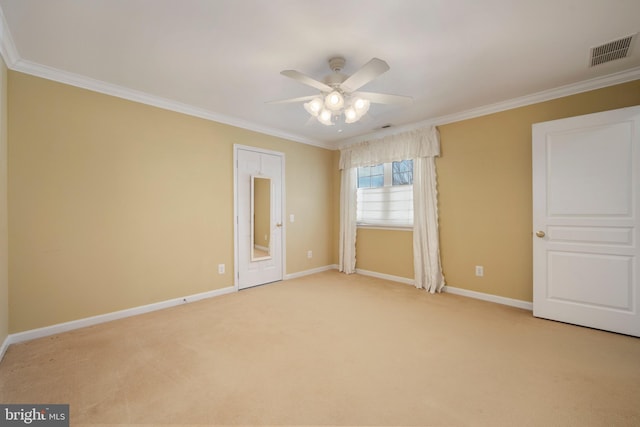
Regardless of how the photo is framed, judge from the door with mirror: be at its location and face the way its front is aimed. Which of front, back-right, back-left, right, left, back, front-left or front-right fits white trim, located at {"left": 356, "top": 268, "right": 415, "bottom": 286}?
front-left

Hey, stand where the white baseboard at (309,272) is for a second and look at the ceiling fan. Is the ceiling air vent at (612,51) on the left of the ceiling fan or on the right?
left

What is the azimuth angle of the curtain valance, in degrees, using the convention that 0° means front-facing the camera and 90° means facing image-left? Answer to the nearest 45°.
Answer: approximately 45°

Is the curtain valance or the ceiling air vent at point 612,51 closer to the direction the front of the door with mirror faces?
the ceiling air vent

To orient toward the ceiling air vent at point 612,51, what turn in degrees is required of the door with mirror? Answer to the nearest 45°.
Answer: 0° — it already faces it

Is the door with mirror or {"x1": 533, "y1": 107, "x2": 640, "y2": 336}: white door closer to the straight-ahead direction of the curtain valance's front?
the door with mirror

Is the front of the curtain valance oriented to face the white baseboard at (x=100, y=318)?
yes

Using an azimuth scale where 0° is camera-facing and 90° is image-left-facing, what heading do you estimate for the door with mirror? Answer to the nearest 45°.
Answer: approximately 315°
